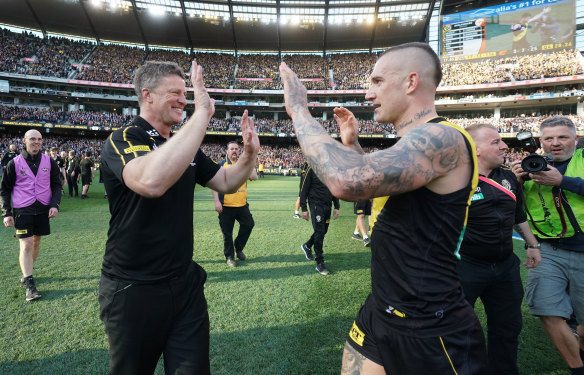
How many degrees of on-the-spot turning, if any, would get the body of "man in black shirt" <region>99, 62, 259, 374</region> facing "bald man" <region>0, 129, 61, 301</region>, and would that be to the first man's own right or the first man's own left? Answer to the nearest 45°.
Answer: approximately 180°

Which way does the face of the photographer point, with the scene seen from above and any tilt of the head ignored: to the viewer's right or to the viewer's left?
to the viewer's left

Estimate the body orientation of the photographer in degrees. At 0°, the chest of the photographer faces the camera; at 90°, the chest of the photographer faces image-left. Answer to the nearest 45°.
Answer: approximately 45°

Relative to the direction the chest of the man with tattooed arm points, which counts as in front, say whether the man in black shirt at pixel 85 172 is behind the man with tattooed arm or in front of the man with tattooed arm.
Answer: in front

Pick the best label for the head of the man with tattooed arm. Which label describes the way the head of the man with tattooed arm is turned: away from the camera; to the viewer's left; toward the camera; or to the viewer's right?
to the viewer's left

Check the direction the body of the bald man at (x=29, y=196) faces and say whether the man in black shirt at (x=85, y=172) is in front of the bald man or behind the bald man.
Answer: behind

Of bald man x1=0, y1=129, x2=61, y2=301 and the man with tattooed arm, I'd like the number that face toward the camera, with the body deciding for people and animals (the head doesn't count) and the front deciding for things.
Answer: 1

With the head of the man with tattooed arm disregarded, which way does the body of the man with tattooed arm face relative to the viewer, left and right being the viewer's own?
facing to the left of the viewer

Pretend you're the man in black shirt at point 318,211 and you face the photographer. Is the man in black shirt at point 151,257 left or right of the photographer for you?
right

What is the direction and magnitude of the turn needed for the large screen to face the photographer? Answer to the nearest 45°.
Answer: approximately 45° to its left

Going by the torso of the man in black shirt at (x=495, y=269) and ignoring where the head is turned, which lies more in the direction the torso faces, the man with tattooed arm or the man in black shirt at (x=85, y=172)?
the man with tattooed arm

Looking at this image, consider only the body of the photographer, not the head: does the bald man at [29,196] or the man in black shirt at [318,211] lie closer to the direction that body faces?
the bald man

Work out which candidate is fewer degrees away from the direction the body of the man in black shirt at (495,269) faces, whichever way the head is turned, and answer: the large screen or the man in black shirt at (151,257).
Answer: the man in black shirt
